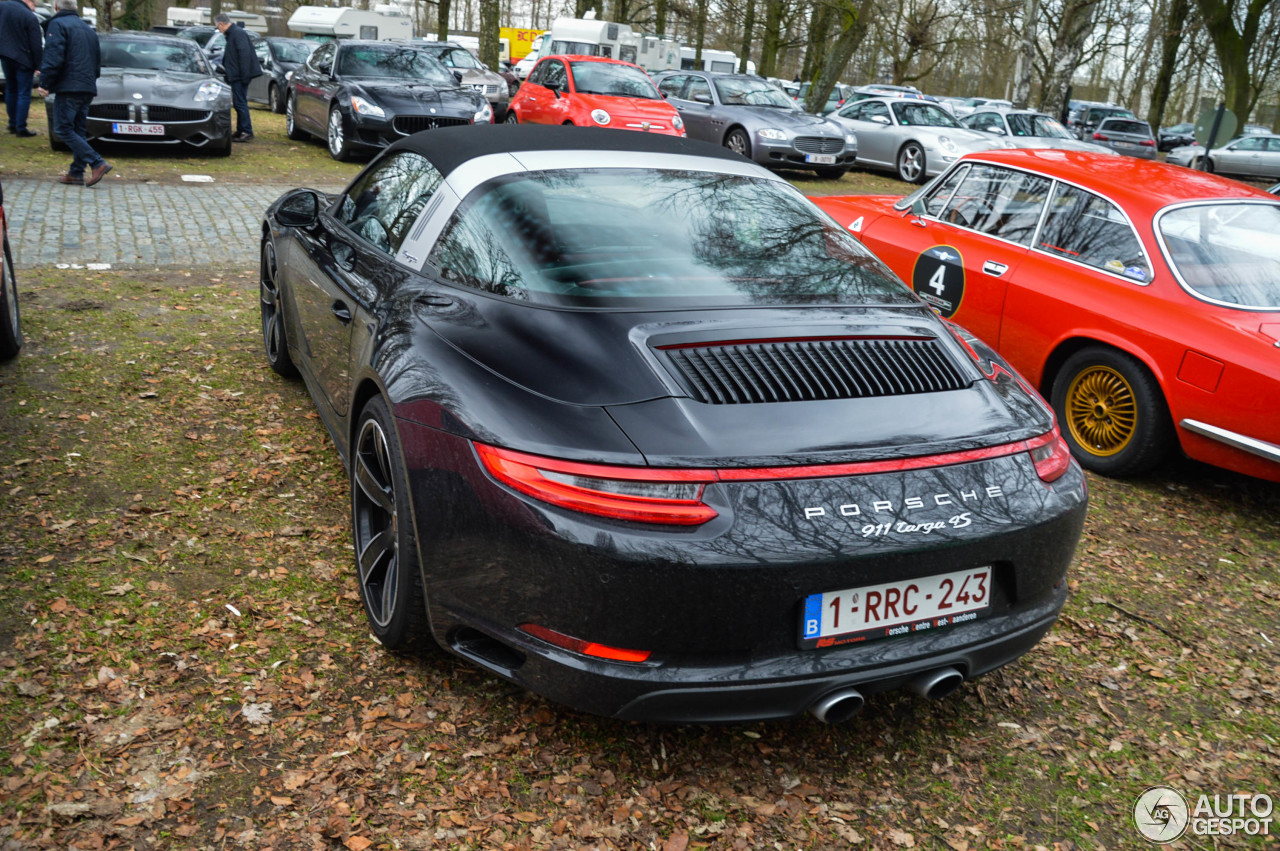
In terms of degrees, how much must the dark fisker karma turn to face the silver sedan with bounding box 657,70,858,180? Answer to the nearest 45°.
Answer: approximately 90° to its left

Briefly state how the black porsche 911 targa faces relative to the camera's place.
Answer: facing away from the viewer and to the left of the viewer

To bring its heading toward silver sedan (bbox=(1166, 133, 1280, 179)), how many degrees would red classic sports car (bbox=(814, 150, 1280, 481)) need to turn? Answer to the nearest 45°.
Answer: approximately 45° to its right

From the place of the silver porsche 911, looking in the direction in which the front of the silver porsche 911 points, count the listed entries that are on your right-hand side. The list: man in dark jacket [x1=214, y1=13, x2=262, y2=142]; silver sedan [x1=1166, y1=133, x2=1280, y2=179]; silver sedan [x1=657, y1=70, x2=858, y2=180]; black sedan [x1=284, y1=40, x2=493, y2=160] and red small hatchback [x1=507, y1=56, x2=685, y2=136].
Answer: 4

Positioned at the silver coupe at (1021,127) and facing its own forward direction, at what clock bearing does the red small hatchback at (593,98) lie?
The red small hatchback is roughly at 3 o'clock from the silver coupe.

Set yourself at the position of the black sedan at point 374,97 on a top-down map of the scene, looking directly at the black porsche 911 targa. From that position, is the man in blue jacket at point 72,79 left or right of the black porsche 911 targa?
right
